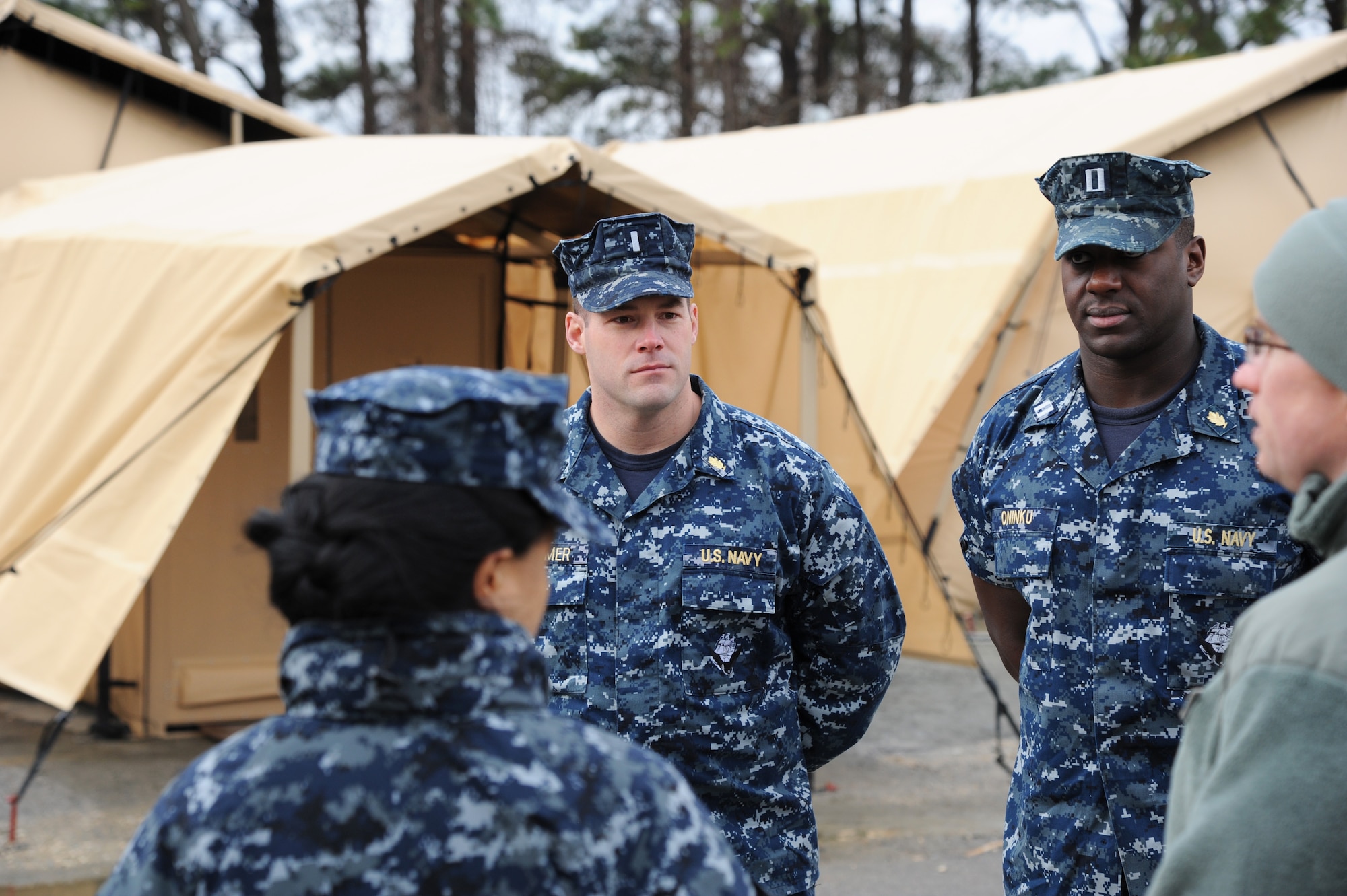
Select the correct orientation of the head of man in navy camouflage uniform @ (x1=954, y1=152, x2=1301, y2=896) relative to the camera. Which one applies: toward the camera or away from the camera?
toward the camera

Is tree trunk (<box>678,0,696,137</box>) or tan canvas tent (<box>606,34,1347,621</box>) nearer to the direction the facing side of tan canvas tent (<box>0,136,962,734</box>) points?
the tan canvas tent

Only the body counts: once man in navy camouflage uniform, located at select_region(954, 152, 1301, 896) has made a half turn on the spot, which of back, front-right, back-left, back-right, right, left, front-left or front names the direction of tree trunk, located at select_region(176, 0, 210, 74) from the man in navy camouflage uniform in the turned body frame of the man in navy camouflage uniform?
left

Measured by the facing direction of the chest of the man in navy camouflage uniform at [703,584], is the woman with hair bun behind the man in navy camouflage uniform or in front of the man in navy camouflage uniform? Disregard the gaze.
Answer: in front

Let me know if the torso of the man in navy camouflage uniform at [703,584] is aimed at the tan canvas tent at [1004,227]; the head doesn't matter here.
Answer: no

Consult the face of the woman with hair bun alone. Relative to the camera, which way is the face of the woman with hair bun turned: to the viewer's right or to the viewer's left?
to the viewer's right

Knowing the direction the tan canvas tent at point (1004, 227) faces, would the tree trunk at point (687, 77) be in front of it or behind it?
behind

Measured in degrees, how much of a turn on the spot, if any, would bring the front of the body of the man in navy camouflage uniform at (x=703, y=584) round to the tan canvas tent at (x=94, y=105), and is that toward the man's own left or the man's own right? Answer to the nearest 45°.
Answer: approximately 90° to the man's own right

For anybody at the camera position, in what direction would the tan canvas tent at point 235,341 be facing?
facing the viewer and to the right of the viewer

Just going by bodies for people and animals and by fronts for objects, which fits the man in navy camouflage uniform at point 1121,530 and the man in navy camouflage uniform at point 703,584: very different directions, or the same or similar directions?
same or similar directions

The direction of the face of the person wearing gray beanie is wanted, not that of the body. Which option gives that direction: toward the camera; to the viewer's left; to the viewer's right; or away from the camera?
to the viewer's left

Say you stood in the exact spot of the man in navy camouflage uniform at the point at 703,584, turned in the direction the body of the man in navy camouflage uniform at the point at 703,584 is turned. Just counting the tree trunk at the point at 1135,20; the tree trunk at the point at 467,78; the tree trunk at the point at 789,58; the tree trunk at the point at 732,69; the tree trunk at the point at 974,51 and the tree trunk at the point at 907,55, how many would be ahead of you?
0
